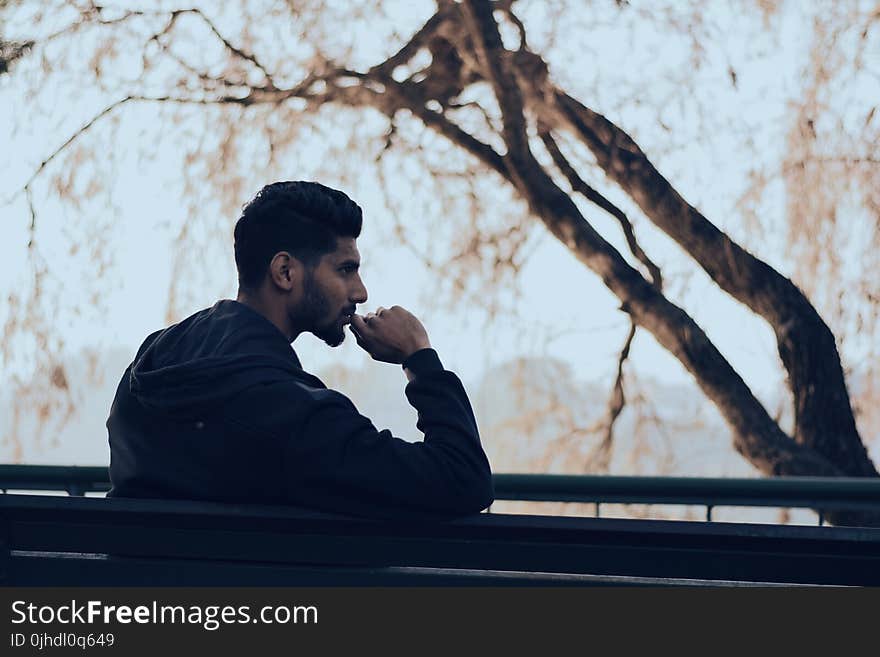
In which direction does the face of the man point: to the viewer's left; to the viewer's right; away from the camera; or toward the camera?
to the viewer's right

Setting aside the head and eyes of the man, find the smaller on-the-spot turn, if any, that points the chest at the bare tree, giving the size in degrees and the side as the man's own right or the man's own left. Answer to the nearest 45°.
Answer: approximately 45° to the man's own left

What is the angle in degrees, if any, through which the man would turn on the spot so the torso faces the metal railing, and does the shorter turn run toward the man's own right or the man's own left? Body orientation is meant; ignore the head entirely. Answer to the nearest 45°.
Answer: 0° — they already face it

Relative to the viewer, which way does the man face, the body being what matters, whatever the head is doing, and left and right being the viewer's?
facing away from the viewer and to the right of the viewer
